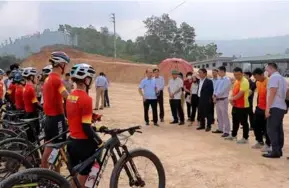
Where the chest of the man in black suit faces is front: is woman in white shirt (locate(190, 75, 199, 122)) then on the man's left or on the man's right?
on the man's right

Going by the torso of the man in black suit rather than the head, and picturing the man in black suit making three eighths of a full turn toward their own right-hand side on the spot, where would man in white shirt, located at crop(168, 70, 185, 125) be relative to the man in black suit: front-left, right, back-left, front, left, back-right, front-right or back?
front-left

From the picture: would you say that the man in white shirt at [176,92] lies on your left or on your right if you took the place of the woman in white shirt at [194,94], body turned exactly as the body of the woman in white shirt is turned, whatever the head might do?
on your right

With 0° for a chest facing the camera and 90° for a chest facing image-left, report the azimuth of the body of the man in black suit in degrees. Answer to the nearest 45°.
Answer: approximately 45°

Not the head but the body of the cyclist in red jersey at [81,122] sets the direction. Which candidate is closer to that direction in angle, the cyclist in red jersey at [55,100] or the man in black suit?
the man in black suit

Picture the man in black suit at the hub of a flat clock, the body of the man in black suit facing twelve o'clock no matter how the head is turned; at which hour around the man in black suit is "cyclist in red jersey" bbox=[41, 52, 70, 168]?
The cyclist in red jersey is roughly at 11 o'clock from the man in black suit.

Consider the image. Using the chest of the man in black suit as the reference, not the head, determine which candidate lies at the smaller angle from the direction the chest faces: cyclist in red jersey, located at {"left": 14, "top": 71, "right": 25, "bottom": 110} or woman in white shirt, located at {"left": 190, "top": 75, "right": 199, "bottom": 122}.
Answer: the cyclist in red jersey

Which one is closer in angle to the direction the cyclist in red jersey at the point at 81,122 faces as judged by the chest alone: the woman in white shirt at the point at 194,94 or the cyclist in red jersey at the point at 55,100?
the woman in white shirt

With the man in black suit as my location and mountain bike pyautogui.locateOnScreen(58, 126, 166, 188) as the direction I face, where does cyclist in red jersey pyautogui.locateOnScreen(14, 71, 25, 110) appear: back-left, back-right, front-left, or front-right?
front-right

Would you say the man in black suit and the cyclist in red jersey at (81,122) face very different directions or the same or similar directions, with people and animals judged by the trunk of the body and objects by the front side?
very different directions

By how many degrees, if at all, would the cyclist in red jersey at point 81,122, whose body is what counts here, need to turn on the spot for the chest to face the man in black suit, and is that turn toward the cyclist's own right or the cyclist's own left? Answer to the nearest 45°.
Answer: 0° — they already face them

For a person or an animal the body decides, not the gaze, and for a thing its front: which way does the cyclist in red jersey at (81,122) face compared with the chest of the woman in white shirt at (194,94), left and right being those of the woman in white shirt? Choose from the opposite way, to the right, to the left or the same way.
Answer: the opposite way

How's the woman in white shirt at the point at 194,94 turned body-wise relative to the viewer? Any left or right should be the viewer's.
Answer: facing the viewer and to the left of the viewer

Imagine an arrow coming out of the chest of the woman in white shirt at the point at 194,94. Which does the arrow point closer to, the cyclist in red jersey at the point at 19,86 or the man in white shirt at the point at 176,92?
the cyclist in red jersey

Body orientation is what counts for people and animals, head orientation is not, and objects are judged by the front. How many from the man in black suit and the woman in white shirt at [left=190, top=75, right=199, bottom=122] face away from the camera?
0

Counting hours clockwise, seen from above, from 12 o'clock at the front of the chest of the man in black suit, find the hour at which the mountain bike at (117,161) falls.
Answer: The mountain bike is roughly at 11 o'clock from the man in black suit.
